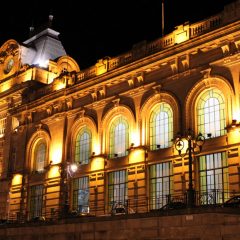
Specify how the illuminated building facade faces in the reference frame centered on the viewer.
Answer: facing the viewer and to the left of the viewer

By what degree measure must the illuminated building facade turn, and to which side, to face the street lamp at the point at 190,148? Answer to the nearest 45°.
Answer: approximately 45° to its left
